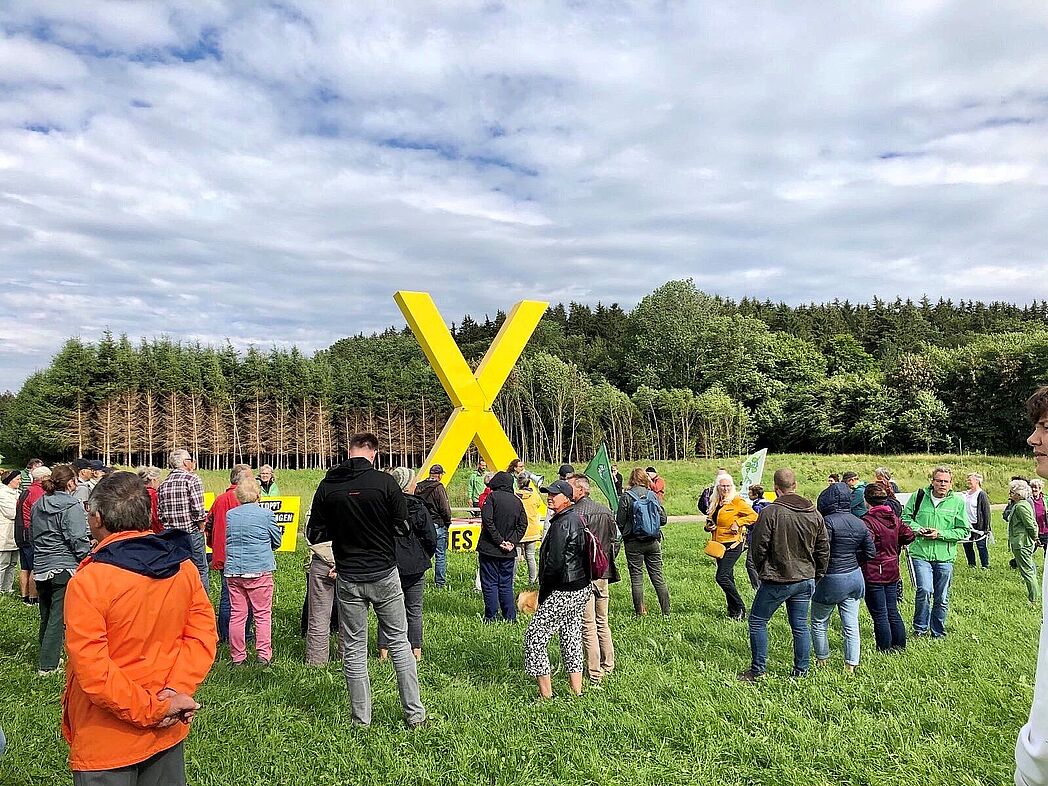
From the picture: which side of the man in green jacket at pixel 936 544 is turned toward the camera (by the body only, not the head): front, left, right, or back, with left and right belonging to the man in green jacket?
front

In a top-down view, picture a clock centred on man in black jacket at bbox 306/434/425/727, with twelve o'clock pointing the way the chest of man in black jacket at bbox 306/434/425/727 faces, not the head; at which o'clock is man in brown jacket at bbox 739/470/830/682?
man in brown jacket at bbox 739/470/830/682 is roughly at 3 o'clock from man in black jacket at bbox 306/434/425/727.

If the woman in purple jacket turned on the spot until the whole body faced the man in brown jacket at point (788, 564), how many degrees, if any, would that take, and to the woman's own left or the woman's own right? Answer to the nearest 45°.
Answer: approximately 90° to the woman's own left

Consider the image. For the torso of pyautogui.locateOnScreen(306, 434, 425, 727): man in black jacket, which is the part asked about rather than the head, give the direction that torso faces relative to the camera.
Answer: away from the camera

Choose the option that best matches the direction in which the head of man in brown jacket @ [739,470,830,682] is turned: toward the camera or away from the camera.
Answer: away from the camera

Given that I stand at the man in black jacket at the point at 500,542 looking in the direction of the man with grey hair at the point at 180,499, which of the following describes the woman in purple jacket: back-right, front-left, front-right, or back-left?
back-left

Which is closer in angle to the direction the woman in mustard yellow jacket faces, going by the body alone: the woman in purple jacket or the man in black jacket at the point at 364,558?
the man in black jacket

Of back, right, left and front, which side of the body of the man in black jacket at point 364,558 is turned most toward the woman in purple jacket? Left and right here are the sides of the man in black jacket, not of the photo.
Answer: right

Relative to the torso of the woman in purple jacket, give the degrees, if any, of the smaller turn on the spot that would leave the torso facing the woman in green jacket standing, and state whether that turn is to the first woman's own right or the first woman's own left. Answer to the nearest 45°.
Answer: approximately 90° to the first woman's own right

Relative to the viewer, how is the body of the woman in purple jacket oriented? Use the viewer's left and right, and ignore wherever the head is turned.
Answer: facing away from the viewer and to the left of the viewer

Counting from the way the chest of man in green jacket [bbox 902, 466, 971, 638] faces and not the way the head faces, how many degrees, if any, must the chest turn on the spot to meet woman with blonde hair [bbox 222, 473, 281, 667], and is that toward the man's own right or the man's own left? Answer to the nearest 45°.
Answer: approximately 45° to the man's own right

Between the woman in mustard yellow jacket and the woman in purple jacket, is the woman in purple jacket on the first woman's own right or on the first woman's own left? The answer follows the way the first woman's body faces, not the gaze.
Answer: on the first woman's own left

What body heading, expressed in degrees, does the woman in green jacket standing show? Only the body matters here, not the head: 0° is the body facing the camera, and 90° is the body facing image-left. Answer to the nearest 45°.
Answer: approximately 90°
